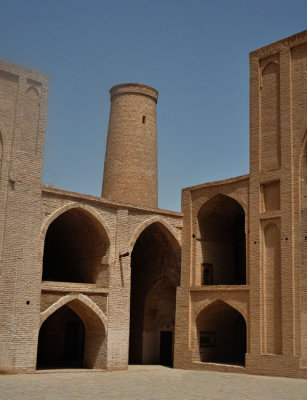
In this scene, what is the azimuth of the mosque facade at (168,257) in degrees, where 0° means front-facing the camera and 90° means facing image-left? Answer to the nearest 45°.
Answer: approximately 0°
